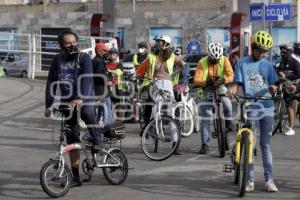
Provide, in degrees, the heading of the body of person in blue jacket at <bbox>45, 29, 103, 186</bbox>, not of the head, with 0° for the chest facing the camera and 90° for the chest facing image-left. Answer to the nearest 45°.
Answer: approximately 0°

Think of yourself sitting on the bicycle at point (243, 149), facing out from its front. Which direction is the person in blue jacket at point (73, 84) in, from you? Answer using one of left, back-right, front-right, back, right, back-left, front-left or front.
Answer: right

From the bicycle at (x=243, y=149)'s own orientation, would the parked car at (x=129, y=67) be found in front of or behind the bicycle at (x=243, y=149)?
behind

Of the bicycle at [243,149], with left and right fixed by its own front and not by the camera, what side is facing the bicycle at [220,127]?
back

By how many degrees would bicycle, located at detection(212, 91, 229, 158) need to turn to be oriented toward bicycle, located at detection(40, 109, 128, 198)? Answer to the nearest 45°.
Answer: approximately 45° to its right
